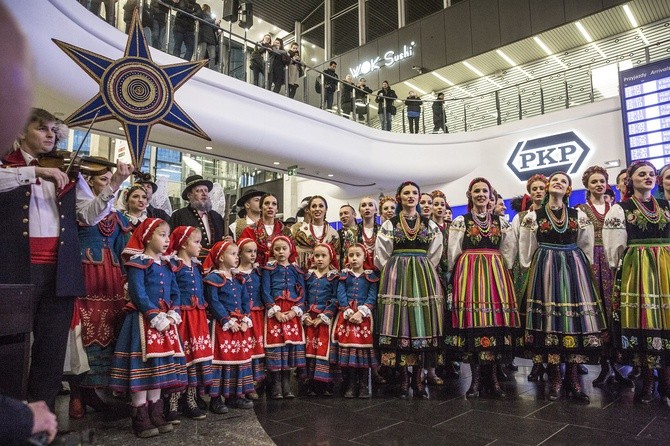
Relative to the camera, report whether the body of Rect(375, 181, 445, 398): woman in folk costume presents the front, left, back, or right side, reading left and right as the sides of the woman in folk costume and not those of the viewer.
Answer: front

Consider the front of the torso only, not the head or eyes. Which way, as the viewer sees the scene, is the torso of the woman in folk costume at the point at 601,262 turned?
toward the camera

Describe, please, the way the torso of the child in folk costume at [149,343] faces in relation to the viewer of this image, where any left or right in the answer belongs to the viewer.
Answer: facing the viewer and to the right of the viewer

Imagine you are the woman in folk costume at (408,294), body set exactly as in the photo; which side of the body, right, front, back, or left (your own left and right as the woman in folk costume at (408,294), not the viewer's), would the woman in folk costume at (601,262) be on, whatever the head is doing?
left

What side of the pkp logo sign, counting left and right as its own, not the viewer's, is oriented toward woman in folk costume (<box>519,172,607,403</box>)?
front

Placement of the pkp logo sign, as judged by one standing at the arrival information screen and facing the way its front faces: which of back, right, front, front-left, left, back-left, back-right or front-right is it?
right

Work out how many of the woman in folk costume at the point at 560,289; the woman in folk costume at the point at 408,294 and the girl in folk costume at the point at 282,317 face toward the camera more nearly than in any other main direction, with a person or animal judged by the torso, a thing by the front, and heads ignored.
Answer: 3

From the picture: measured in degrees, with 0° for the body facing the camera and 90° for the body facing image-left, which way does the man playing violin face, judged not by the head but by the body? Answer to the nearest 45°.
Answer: approximately 315°

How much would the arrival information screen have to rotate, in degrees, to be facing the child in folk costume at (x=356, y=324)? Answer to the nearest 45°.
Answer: approximately 45° to its left

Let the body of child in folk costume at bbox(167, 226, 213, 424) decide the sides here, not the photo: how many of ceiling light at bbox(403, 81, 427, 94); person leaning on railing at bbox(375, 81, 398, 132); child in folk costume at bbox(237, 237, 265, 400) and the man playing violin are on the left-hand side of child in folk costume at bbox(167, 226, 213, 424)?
3

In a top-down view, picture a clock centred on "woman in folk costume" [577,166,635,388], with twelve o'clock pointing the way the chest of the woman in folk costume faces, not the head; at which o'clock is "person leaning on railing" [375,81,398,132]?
The person leaning on railing is roughly at 5 o'clock from the woman in folk costume.

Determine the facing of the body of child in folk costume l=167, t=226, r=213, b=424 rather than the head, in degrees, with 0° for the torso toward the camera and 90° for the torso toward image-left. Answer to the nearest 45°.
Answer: approximately 315°

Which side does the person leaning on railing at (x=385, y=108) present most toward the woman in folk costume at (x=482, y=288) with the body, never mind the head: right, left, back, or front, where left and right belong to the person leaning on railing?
front

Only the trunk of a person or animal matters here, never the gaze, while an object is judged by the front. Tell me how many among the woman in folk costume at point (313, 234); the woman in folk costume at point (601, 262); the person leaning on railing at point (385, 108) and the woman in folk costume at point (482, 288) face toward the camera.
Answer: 4
